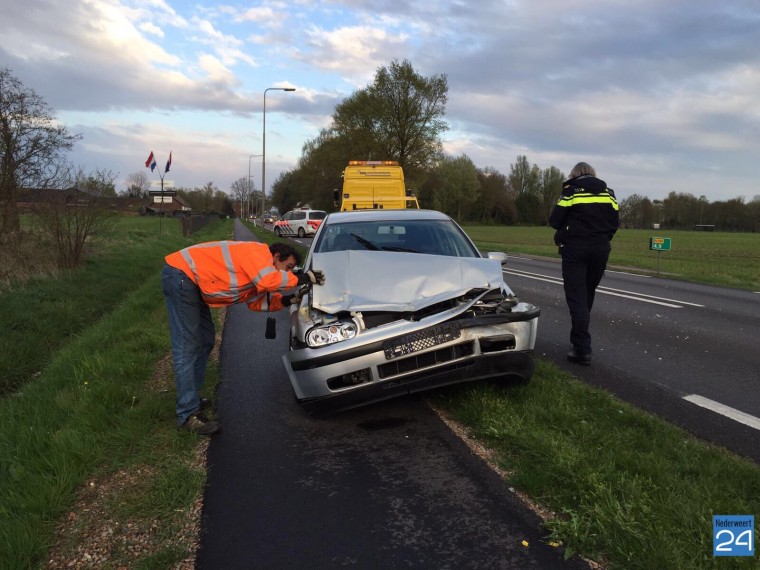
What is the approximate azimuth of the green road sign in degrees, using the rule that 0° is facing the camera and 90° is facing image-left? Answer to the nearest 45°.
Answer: approximately 0°

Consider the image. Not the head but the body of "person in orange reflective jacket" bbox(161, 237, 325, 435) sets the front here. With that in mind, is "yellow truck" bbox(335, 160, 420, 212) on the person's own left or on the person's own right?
on the person's own left

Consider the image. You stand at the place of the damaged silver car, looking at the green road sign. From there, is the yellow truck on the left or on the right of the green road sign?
left

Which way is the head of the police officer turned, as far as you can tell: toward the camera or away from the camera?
away from the camera

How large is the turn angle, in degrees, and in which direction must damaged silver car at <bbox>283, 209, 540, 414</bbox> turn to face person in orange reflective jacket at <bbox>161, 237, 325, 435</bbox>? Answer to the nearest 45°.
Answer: approximately 90° to its right

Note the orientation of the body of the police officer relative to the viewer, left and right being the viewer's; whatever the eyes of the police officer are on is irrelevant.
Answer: facing away from the viewer

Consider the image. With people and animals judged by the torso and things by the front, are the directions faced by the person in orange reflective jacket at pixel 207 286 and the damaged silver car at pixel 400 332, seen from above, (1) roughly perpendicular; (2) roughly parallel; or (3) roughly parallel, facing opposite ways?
roughly perpendicular

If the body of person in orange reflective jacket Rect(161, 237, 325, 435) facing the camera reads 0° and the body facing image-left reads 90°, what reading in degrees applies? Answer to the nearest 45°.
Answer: approximately 270°
